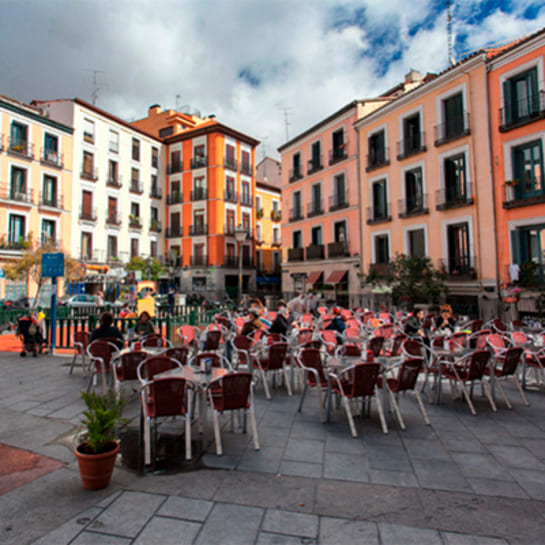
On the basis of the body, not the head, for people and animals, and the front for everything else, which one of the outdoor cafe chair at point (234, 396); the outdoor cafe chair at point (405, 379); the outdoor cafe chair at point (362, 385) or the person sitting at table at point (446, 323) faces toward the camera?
the person sitting at table

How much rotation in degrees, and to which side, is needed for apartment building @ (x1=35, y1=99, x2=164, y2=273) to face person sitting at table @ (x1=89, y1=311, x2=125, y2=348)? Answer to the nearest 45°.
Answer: approximately 45° to its right

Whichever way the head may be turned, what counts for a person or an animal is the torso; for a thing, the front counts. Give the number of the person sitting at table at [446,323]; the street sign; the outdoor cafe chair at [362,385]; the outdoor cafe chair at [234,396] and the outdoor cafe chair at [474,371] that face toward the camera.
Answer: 2

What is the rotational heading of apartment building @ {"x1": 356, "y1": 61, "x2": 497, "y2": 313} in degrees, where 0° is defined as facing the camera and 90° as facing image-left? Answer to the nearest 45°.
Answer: approximately 45°

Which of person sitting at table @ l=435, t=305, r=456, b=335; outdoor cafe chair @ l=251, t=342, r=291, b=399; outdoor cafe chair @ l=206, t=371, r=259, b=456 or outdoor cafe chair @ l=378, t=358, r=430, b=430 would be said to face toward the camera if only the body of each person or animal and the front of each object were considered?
the person sitting at table

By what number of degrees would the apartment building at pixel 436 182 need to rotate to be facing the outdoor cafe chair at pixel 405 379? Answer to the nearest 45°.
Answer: approximately 45° to its left

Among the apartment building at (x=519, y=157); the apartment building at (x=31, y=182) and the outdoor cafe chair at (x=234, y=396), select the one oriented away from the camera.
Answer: the outdoor cafe chair

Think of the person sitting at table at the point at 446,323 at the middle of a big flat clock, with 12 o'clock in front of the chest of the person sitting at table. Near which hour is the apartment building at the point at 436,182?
The apartment building is roughly at 6 o'clock from the person sitting at table.

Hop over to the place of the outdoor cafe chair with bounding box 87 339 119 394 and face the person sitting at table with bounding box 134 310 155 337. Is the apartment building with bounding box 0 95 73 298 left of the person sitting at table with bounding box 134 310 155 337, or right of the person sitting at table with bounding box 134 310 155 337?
left

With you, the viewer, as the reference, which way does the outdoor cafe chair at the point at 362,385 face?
facing away from the viewer and to the left of the viewer

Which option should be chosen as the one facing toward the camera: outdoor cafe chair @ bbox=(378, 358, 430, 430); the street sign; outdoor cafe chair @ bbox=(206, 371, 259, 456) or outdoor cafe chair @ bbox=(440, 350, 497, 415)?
the street sign

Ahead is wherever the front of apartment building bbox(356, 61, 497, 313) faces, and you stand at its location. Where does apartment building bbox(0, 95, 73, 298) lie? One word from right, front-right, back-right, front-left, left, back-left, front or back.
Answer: front-right
